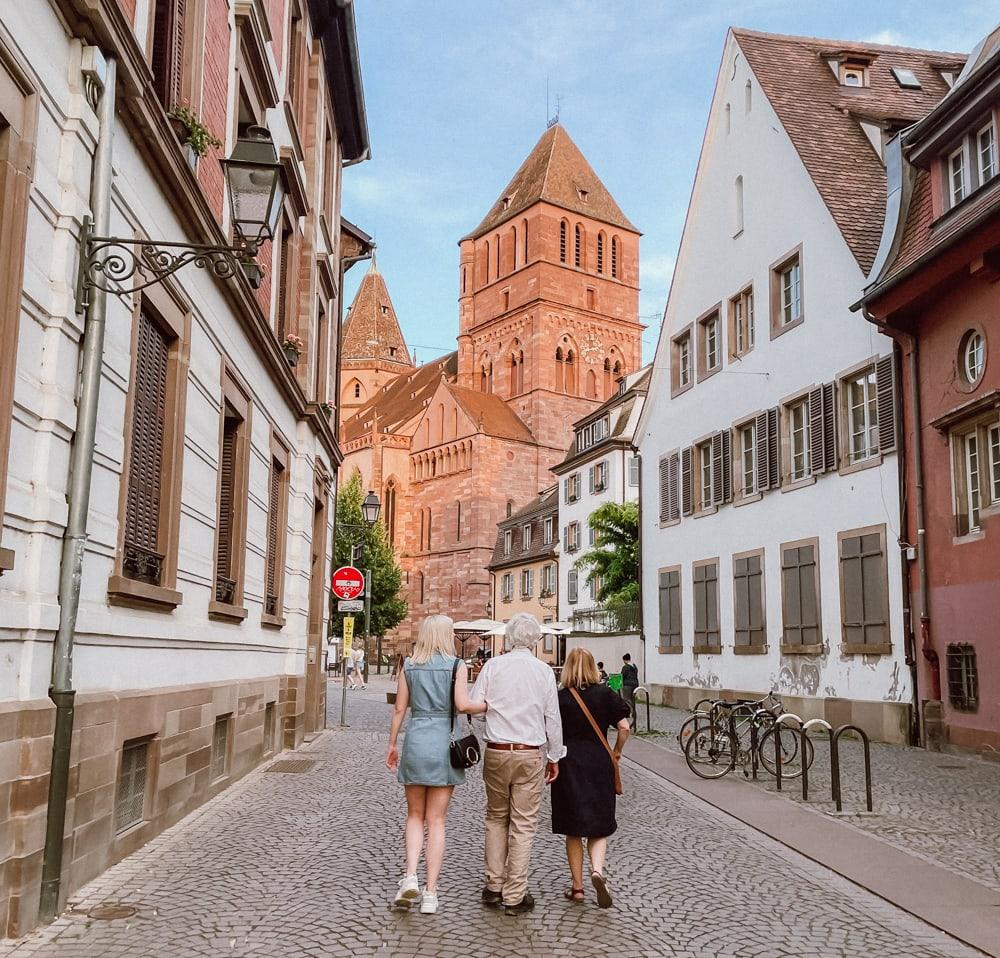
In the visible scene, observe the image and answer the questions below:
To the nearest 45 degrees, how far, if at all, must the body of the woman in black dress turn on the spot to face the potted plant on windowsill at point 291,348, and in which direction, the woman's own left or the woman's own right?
approximately 45° to the woman's own left

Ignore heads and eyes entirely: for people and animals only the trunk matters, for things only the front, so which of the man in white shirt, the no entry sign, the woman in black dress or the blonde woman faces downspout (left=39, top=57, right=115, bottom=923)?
the no entry sign

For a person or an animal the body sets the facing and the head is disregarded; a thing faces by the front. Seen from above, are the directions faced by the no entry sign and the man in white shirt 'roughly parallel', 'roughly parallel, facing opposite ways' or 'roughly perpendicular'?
roughly parallel, facing opposite ways

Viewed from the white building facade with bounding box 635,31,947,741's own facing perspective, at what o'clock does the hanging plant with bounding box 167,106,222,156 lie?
The hanging plant is roughly at 11 o'clock from the white building facade.

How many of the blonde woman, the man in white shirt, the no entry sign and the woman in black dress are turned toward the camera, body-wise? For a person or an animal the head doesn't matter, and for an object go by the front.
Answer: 1

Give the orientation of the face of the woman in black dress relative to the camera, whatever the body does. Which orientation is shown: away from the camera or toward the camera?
away from the camera

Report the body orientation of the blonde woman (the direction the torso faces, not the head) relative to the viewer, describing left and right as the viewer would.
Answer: facing away from the viewer

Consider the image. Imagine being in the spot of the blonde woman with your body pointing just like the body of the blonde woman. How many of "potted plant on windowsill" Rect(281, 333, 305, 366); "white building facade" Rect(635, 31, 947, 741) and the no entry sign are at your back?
0

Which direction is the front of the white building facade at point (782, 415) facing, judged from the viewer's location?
facing the viewer and to the left of the viewer

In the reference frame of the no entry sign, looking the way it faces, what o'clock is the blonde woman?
The blonde woman is roughly at 12 o'clock from the no entry sign.

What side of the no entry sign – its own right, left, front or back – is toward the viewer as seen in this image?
front

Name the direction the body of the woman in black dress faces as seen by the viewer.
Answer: away from the camera

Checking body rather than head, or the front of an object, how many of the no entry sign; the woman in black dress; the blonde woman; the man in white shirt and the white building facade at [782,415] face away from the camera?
3

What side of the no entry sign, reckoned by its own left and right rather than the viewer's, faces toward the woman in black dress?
front

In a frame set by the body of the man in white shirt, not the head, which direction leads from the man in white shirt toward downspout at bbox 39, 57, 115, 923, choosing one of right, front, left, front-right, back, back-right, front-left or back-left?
left

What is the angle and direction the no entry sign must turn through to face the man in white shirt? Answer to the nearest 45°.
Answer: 0° — it already faces them

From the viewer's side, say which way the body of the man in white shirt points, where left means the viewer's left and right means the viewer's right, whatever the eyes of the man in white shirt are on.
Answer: facing away from the viewer

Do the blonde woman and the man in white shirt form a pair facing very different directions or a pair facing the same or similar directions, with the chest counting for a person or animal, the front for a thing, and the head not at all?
same or similar directions

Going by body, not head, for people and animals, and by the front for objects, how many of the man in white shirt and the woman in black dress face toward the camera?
0
